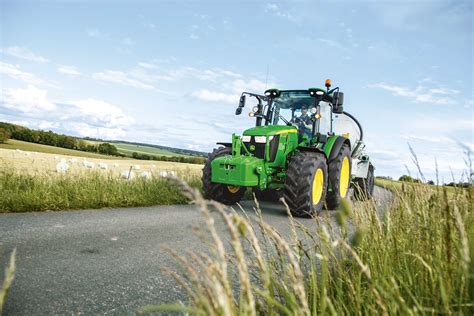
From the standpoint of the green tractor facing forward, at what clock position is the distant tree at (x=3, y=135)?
The distant tree is roughly at 3 o'clock from the green tractor.

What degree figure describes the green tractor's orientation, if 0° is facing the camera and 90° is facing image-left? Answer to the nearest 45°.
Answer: approximately 45°
